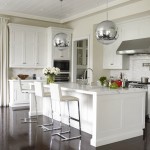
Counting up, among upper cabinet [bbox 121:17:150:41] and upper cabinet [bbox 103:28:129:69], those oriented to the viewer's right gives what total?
0

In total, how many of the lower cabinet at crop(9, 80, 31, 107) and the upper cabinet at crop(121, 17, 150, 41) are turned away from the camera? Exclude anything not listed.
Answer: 0

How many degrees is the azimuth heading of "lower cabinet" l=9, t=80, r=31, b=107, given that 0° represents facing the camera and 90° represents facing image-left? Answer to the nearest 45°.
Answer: approximately 315°

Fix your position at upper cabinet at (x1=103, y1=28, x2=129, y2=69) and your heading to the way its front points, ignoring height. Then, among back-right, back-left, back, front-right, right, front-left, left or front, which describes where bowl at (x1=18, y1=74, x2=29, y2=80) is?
front-right

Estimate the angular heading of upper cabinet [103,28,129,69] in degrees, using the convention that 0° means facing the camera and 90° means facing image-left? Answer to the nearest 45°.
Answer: approximately 45°

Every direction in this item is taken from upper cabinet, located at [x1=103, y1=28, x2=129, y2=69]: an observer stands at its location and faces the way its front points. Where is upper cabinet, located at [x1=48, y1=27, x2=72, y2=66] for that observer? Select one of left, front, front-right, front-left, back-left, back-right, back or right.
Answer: front-right

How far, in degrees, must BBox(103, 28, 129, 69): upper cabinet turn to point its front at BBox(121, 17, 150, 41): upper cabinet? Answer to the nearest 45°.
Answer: approximately 90° to its left

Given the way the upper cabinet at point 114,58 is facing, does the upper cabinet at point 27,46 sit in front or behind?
in front

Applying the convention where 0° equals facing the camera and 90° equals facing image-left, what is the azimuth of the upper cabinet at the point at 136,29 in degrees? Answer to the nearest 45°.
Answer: approximately 45°

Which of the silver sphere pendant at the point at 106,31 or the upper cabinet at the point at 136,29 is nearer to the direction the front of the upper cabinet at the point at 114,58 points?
the silver sphere pendant

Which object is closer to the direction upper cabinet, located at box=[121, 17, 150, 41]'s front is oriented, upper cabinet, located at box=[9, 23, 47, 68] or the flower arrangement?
the flower arrangement

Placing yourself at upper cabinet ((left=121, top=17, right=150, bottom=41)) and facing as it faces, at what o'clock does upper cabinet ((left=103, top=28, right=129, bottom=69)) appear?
upper cabinet ((left=103, top=28, right=129, bottom=69)) is roughly at 3 o'clock from upper cabinet ((left=121, top=17, right=150, bottom=41)).

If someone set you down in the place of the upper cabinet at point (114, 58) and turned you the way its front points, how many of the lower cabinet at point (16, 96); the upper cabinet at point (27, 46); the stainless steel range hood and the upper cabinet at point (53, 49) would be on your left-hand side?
1
